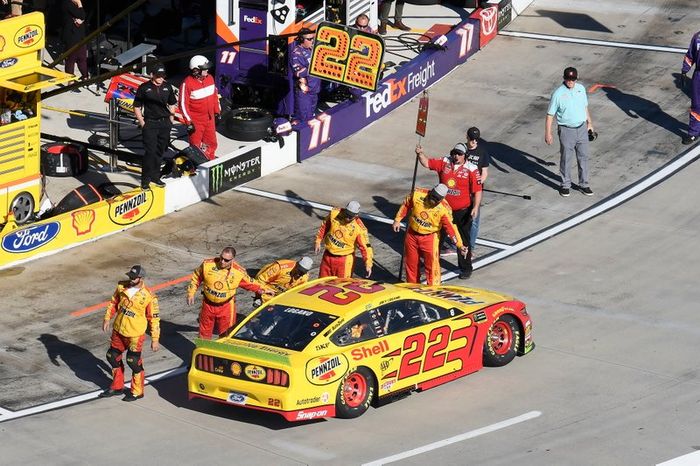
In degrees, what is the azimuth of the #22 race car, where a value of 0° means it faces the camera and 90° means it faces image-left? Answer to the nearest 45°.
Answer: approximately 225°

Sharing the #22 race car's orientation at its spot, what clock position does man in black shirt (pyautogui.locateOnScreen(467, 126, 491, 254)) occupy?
The man in black shirt is roughly at 11 o'clock from the #22 race car.

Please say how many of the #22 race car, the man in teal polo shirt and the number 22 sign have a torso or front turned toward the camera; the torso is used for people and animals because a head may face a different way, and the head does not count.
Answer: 2

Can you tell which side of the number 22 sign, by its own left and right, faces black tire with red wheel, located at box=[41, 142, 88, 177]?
right

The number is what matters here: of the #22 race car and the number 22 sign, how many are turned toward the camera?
1

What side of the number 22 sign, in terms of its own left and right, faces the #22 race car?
front

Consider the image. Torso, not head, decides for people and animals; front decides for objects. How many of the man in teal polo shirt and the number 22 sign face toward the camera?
2

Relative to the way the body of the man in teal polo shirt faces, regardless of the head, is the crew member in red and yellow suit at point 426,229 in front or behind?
in front

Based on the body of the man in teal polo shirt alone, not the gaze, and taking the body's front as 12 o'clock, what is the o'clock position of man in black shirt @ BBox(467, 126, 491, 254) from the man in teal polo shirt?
The man in black shirt is roughly at 1 o'clock from the man in teal polo shirt.

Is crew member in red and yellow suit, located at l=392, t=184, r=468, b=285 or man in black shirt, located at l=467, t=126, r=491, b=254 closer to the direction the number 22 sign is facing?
the crew member in red and yellow suit

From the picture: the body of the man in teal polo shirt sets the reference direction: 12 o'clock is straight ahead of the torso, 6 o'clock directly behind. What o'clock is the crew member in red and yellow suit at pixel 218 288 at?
The crew member in red and yellow suit is roughly at 1 o'clock from the man in teal polo shirt.
